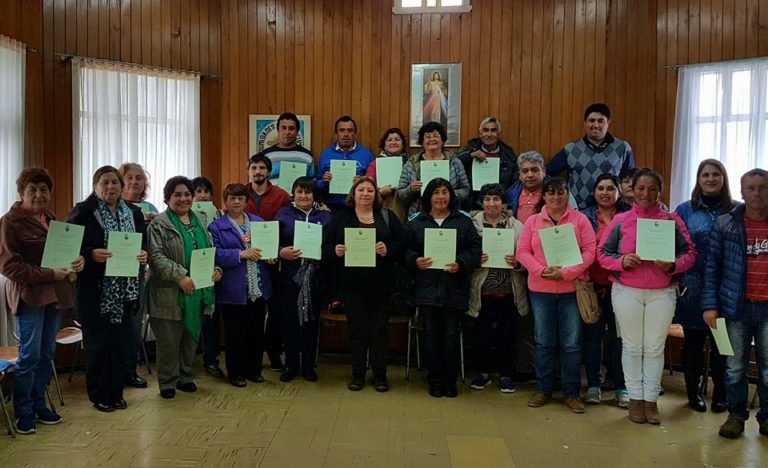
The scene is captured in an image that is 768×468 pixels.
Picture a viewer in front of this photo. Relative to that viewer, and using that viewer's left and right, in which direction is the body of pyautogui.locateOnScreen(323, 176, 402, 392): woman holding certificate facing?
facing the viewer

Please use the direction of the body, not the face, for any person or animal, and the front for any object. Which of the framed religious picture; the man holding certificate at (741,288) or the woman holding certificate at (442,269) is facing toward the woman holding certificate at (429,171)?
the framed religious picture

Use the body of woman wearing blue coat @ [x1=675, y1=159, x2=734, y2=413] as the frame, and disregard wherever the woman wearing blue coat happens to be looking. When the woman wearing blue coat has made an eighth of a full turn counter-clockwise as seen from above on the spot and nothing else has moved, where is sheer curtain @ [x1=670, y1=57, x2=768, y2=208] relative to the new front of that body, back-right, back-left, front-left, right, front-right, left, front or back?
back-left

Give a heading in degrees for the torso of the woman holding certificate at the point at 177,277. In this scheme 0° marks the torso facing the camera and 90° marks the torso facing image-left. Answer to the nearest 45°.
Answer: approximately 315°

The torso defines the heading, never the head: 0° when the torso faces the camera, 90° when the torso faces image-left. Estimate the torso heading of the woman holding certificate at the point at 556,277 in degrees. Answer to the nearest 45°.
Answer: approximately 0°

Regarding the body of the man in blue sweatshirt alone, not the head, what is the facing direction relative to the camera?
toward the camera

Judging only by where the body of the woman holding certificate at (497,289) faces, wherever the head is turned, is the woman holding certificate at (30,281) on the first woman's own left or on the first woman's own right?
on the first woman's own right

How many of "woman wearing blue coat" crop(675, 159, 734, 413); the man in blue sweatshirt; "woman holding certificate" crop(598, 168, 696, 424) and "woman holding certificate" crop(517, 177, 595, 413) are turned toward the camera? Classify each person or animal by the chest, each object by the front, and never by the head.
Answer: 4

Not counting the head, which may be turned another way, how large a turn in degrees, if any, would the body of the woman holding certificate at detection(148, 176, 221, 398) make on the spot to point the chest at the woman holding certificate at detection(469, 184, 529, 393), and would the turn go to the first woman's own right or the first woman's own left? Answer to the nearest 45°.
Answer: approximately 45° to the first woman's own left

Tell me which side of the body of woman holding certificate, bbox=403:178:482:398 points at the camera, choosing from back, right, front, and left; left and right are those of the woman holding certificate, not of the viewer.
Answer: front
